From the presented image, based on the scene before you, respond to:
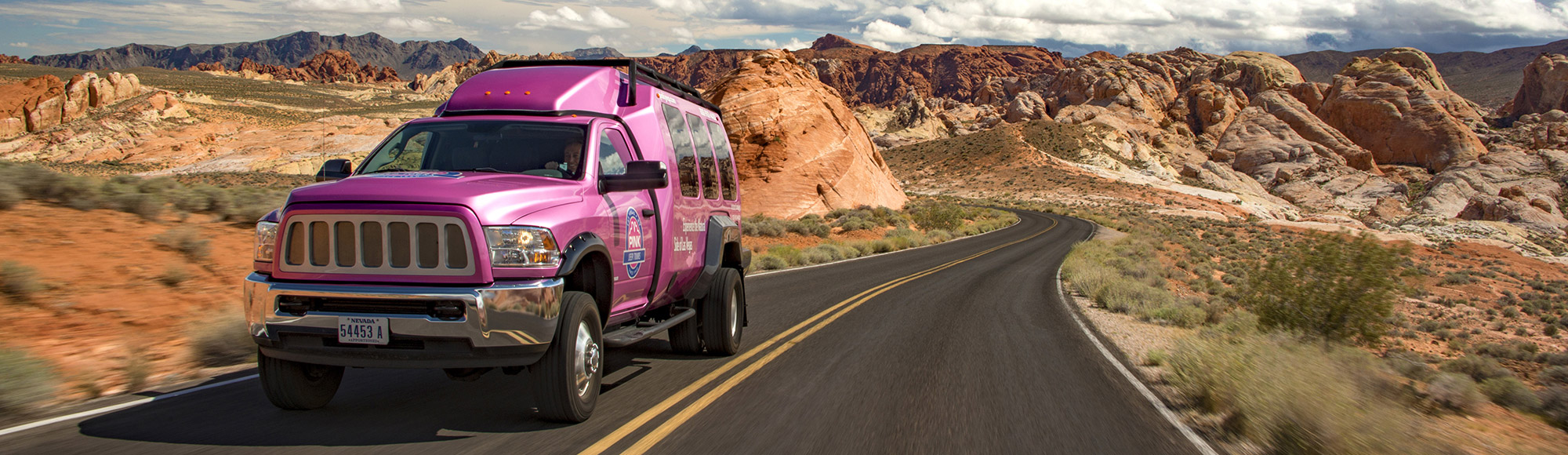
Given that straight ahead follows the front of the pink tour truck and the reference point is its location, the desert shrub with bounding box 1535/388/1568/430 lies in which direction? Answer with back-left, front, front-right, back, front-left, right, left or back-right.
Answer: back-left

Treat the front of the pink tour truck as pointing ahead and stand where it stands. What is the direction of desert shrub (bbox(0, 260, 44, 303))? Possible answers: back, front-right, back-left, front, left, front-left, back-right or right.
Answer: right

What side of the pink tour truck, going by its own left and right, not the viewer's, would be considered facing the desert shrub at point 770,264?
back

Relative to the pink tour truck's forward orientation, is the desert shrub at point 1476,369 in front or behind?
behind

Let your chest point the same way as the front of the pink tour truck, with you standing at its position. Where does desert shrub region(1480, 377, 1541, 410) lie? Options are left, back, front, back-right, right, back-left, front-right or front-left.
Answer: back-left

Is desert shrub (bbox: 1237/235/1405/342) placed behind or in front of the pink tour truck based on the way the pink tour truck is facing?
behind

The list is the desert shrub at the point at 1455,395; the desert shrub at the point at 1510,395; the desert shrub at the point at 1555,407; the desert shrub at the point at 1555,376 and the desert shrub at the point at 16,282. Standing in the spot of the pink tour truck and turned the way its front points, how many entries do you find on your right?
1

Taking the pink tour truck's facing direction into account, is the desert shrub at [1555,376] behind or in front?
behind

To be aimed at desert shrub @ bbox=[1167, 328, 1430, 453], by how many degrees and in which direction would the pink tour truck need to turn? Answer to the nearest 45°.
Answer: approximately 135° to its left

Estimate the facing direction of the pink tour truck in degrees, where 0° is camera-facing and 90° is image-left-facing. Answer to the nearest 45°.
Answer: approximately 45°

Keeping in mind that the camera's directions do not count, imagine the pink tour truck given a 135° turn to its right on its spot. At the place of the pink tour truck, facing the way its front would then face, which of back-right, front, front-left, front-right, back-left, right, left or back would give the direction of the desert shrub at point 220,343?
front-left

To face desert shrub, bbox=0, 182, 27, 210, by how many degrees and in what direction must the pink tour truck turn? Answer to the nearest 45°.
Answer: approximately 90° to its right

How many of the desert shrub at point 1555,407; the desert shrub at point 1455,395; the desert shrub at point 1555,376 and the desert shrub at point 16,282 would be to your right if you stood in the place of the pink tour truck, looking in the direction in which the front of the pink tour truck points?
1

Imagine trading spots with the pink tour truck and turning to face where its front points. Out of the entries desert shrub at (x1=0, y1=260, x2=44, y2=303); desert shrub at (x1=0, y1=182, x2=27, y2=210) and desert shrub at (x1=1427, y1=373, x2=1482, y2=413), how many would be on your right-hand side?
2
